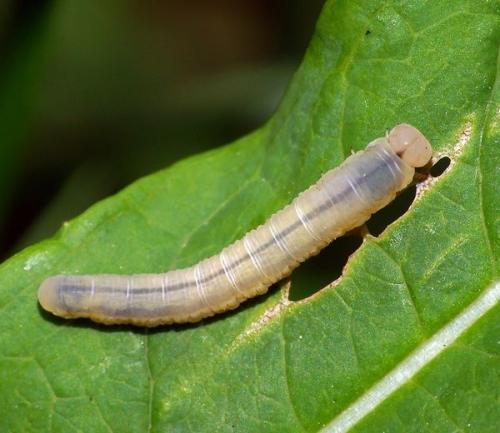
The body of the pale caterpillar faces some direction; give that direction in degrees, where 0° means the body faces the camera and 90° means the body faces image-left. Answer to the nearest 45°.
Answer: approximately 225°
